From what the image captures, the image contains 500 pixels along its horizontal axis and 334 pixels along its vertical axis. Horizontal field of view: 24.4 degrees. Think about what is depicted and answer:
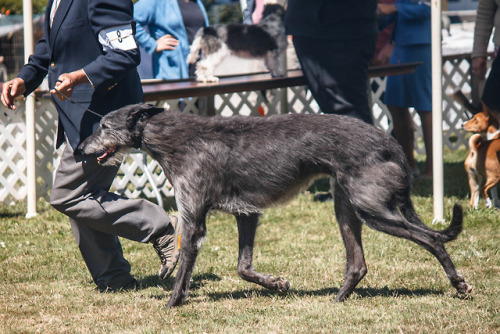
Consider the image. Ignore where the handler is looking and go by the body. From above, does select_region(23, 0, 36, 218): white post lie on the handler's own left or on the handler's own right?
on the handler's own right

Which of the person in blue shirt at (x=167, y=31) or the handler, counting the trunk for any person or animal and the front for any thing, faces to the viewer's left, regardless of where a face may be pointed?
the handler

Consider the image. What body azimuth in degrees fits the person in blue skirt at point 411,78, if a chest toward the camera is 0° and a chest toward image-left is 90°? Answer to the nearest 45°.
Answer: approximately 45°

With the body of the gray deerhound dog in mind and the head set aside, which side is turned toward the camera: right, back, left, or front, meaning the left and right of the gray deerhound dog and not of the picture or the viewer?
left

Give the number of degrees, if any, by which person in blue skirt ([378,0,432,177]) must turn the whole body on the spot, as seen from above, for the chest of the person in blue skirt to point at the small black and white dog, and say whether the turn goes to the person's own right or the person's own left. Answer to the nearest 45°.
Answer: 0° — they already face it

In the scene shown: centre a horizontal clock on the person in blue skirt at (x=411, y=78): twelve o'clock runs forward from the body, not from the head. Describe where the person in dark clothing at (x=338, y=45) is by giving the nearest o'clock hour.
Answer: The person in dark clothing is roughly at 11 o'clock from the person in blue skirt.

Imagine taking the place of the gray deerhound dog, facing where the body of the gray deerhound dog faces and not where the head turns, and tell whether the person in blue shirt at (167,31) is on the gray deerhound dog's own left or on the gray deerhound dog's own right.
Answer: on the gray deerhound dog's own right

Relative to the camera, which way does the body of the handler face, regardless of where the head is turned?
to the viewer's left
